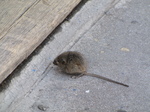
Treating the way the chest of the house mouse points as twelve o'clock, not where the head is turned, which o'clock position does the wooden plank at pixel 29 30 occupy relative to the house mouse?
The wooden plank is roughly at 2 o'clock from the house mouse.

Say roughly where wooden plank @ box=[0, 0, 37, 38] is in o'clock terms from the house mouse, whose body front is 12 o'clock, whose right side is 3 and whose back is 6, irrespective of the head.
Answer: The wooden plank is roughly at 2 o'clock from the house mouse.

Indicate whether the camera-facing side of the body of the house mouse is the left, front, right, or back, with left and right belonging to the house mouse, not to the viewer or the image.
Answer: left
